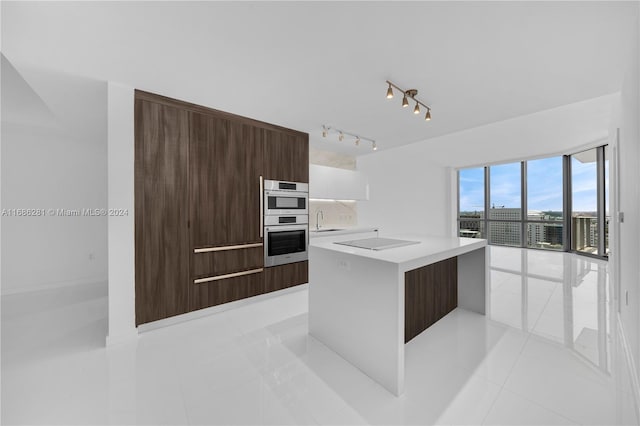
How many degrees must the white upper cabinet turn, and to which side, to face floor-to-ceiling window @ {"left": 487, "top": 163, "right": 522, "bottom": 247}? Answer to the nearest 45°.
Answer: approximately 90° to its left

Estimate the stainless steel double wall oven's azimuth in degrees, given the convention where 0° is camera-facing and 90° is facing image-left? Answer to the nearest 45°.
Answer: approximately 315°

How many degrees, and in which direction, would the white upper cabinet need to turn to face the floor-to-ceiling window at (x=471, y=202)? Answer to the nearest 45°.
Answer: approximately 90° to its left

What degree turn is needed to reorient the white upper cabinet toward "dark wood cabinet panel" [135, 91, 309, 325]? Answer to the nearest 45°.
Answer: approximately 90° to its right

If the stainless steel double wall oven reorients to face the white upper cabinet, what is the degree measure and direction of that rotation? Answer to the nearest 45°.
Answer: approximately 90° to its left

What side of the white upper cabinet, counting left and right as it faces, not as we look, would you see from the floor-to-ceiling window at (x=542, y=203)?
left

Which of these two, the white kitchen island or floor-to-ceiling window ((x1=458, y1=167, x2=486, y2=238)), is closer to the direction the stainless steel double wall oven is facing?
the white kitchen island

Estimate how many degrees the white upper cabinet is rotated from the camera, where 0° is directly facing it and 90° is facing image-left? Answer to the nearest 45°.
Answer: approximately 315°
